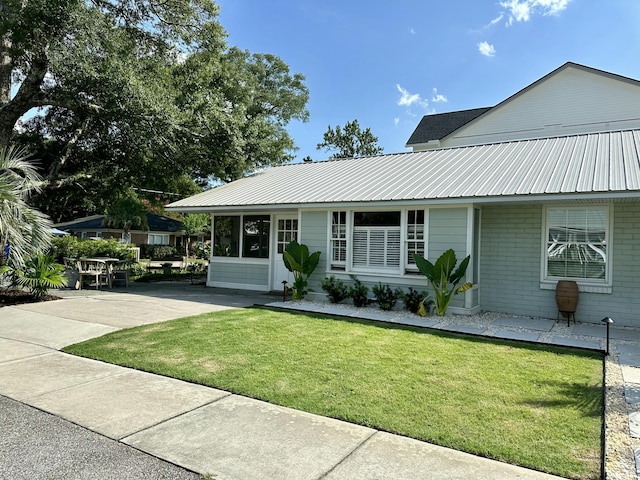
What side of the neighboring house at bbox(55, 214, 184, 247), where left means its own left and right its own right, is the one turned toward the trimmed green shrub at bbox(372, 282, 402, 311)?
front

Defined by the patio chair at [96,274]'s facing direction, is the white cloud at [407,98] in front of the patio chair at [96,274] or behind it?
in front

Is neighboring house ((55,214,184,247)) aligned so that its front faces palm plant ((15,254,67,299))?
yes

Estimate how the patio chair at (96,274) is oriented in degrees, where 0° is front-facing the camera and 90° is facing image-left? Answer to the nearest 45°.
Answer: approximately 225°

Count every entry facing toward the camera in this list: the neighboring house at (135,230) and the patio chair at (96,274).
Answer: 1

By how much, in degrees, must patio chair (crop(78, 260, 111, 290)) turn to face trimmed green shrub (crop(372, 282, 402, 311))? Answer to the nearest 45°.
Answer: approximately 90° to its right

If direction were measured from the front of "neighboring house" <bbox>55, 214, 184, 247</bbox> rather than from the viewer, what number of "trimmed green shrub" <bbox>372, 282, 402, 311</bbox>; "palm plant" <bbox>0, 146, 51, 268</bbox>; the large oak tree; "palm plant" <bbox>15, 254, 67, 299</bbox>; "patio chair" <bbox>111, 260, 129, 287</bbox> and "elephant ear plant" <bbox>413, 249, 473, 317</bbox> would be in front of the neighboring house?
6

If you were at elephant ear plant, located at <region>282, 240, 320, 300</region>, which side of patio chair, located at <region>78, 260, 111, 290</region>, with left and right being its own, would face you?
right

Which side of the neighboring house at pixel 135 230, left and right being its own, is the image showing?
front

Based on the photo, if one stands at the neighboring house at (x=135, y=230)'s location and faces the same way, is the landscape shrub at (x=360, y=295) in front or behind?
in front

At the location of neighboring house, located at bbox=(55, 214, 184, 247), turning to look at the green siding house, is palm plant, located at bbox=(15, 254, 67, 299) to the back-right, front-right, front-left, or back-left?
front-right

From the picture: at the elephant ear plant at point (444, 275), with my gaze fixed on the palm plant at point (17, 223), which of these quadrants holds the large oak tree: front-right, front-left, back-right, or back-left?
front-right

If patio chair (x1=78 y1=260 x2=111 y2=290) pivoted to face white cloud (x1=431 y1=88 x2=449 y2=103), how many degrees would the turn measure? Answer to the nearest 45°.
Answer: approximately 45° to its right

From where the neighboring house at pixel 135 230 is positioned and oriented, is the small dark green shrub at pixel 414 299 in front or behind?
in front
